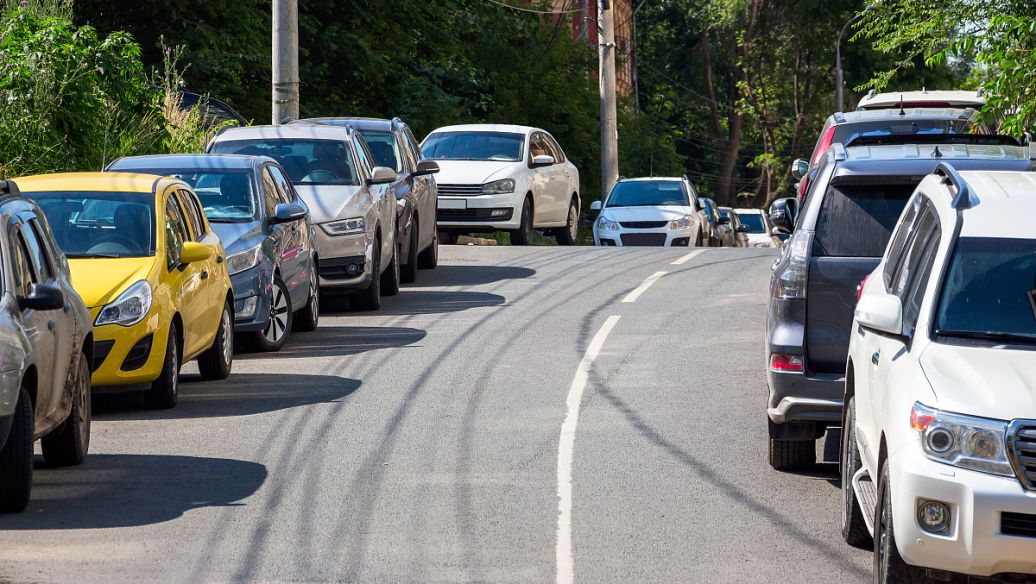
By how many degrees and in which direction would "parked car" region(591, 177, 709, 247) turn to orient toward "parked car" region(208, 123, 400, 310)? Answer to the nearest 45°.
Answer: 0° — it already faces it

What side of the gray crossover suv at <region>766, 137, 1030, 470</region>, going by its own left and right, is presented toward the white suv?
back

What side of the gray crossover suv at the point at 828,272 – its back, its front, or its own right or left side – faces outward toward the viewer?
back

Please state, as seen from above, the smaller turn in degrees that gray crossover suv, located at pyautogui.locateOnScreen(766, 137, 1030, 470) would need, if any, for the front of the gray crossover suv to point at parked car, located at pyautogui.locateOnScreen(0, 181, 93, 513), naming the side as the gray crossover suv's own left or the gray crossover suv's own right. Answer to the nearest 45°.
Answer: approximately 90° to the gray crossover suv's own left

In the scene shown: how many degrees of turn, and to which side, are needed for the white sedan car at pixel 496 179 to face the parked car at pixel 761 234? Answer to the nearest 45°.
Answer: approximately 135° to its right

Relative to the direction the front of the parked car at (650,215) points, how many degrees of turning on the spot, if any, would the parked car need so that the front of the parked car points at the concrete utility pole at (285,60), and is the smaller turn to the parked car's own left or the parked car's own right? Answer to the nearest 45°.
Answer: approximately 45° to the parked car's own right

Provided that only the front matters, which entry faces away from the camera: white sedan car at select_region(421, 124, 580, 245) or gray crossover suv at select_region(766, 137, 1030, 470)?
the gray crossover suv

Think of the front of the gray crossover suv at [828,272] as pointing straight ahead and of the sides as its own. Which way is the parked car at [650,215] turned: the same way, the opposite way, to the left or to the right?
the opposite way

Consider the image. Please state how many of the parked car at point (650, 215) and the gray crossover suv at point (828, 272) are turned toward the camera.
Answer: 1

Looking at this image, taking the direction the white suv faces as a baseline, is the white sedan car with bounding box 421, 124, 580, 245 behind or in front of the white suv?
behind
